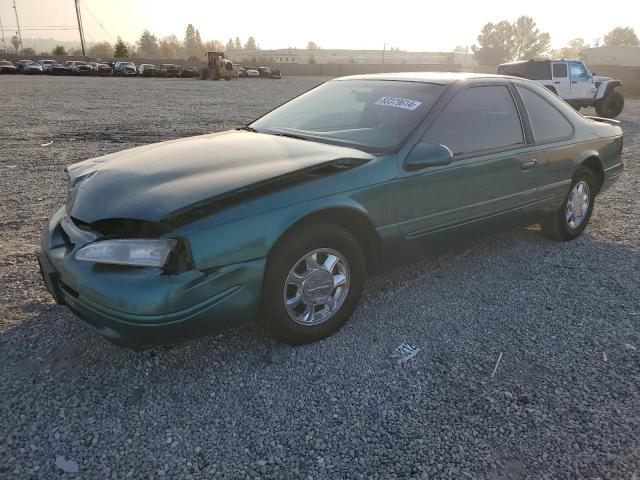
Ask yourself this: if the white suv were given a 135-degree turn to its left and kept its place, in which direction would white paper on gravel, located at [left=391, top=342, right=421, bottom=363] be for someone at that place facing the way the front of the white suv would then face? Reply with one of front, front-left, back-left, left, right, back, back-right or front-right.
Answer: back-left

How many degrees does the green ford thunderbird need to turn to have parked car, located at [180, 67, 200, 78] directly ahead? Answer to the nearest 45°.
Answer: approximately 135° to its right

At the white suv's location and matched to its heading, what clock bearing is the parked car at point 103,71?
The parked car is roughly at 7 o'clock from the white suv.

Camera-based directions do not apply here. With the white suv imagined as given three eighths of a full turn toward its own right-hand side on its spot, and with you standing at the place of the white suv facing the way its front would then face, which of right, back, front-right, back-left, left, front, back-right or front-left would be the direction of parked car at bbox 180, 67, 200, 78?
right

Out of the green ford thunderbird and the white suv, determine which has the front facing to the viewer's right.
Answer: the white suv

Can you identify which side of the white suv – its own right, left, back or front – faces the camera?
right

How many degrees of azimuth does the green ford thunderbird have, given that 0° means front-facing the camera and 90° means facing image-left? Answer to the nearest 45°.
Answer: approximately 45°

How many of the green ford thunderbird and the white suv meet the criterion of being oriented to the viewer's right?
1
